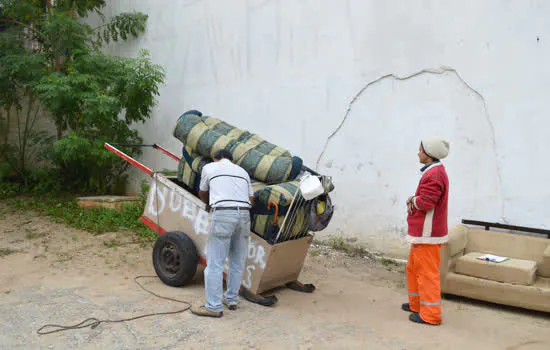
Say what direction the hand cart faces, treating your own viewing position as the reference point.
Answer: facing away from the viewer and to the left of the viewer

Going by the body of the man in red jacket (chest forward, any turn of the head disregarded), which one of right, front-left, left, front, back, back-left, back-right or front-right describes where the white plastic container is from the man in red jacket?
front

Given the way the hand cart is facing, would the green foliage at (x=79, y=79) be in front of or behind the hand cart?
in front

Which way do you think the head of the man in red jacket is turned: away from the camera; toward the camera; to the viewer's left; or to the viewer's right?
to the viewer's left

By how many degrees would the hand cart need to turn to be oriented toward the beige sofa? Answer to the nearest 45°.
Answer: approximately 135° to its right

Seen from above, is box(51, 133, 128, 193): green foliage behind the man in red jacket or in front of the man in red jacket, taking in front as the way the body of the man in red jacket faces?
in front

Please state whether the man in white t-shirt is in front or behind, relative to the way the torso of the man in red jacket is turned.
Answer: in front

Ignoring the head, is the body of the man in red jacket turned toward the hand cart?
yes

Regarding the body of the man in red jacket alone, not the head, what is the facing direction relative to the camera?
to the viewer's left

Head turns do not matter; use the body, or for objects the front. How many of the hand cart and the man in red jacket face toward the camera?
0

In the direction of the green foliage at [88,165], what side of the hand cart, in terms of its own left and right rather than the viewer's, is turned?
front
